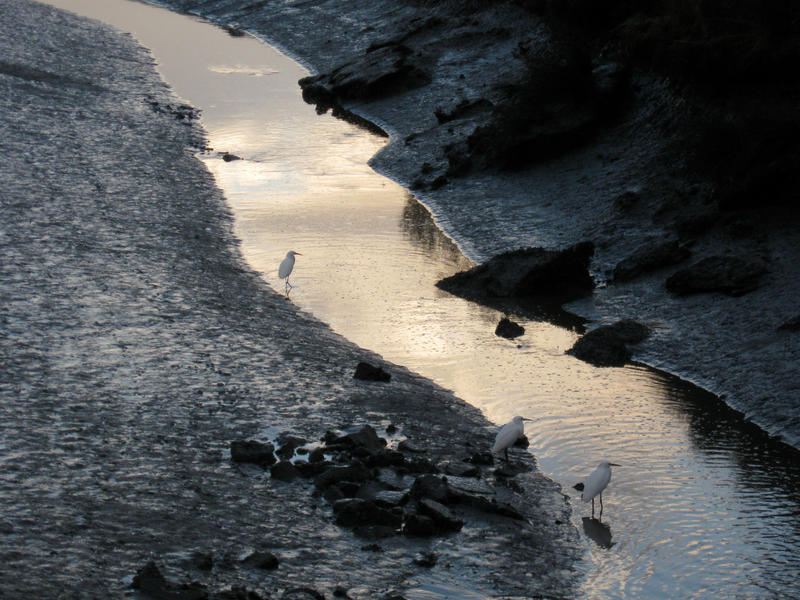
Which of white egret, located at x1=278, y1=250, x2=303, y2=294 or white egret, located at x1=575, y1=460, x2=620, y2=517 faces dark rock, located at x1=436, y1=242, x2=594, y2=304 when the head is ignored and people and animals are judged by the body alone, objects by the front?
white egret, located at x1=278, y1=250, x2=303, y2=294

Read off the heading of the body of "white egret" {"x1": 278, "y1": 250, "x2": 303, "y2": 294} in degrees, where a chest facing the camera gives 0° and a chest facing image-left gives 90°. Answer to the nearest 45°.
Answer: approximately 270°

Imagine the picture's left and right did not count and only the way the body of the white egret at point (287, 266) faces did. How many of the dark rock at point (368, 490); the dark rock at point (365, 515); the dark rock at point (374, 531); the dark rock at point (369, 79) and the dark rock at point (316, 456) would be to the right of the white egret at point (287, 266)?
4

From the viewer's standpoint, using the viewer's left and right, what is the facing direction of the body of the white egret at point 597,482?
facing to the right of the viewer

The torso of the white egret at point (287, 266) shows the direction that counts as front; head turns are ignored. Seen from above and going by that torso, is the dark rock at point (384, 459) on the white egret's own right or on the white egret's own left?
on the white egret's own right

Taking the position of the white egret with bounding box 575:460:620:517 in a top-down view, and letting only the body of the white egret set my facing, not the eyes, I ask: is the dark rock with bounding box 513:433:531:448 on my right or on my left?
on my left

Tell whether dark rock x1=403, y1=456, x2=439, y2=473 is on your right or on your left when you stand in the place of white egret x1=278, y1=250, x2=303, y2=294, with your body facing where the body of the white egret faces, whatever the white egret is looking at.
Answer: on your right

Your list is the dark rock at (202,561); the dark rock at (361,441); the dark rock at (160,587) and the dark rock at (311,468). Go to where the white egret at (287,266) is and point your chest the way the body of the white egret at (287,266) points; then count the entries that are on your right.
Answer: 4

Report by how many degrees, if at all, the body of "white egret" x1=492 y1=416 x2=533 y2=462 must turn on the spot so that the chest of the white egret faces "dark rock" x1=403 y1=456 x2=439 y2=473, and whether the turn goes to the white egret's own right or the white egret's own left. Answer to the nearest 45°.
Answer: approximately 135° to the white egret's own right

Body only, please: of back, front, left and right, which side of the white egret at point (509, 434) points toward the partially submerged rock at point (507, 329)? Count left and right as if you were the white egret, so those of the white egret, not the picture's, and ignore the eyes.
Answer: left

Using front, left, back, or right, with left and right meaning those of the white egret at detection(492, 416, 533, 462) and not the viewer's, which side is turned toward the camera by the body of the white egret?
right
